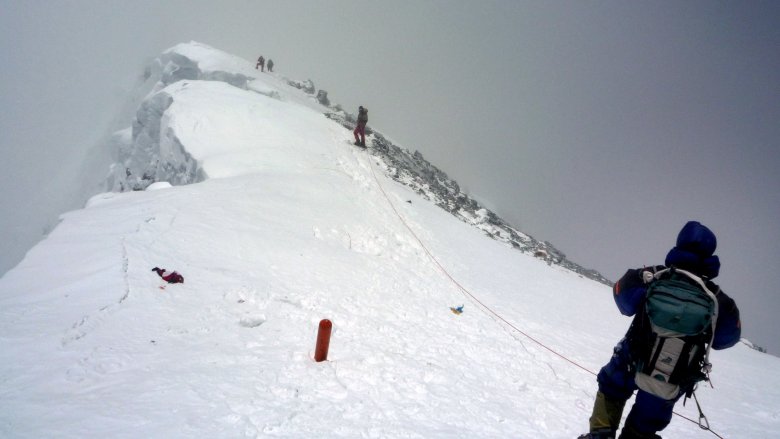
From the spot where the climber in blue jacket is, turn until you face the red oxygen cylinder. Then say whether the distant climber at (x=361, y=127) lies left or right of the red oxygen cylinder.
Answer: right

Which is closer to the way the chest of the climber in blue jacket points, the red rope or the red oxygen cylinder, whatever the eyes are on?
the red rope

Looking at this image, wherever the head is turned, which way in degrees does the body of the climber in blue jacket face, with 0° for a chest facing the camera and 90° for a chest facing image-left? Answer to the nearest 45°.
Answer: approximately 180°

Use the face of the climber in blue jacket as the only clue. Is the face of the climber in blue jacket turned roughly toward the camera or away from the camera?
away from the camera

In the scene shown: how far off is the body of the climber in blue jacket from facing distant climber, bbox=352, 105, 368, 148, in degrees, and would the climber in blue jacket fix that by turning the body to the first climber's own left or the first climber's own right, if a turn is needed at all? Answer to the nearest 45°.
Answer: approximately 45° to the first climber's own left

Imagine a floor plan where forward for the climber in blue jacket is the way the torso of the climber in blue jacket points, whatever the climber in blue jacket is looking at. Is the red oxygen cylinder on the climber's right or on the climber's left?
on the climber's left
